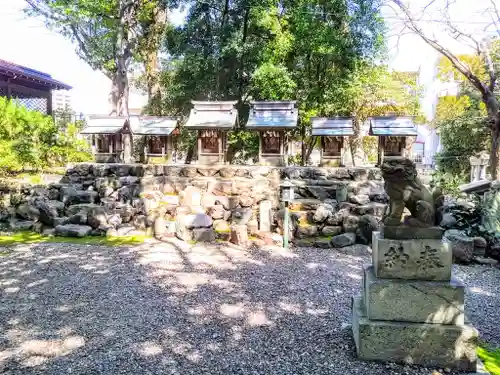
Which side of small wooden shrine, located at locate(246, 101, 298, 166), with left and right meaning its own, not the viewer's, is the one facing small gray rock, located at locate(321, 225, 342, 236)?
front

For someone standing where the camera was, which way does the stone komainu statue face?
facing to the left of the viewer

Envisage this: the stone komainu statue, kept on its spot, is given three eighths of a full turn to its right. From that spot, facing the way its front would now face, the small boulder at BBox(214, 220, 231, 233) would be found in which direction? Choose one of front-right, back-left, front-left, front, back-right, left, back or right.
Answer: left

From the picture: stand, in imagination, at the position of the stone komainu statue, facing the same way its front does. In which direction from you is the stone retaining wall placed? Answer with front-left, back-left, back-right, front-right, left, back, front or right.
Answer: front-right

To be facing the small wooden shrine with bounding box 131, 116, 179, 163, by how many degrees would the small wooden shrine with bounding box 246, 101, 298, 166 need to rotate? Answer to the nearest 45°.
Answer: approximately 90° to its right

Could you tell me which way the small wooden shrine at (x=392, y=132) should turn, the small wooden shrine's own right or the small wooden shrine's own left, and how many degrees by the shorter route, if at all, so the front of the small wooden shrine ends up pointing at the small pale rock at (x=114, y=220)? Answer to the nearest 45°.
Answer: approximately 45° to the small wooden shrine's own right

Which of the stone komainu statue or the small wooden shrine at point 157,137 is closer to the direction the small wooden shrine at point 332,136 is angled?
the stone komainu statue

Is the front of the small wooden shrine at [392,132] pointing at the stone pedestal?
yes

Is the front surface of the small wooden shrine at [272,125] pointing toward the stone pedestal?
yes

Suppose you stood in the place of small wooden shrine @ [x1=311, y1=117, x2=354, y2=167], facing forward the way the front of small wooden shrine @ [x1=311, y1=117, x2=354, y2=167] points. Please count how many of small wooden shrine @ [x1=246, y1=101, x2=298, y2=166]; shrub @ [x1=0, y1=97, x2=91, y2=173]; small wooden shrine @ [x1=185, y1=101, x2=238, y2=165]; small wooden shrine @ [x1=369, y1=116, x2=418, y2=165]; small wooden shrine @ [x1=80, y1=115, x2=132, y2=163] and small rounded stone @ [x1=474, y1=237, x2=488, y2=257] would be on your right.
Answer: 4

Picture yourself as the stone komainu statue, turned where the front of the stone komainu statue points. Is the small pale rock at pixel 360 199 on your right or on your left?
on your right
